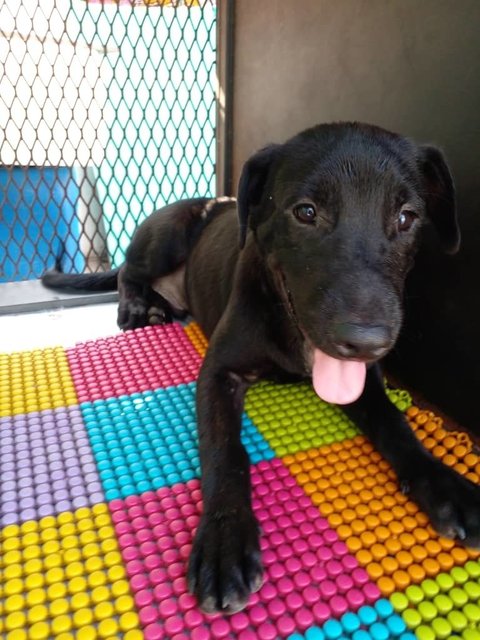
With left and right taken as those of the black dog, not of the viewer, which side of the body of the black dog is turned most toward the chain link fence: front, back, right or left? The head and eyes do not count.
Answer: back

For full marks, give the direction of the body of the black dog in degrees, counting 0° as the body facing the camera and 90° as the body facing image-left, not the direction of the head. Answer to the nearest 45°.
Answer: approximately 315°
